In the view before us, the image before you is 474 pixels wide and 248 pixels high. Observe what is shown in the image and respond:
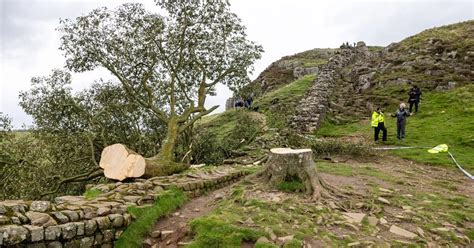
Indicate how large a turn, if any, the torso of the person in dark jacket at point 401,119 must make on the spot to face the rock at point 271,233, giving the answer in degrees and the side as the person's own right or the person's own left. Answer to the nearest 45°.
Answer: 0° — they already face it

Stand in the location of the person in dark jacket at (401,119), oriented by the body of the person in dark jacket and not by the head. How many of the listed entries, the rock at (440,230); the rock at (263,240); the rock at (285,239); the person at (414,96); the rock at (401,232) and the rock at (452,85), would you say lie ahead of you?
4

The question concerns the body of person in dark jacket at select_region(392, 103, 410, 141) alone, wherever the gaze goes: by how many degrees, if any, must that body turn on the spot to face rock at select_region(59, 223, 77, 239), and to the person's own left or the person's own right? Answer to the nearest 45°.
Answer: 0° — they already face it

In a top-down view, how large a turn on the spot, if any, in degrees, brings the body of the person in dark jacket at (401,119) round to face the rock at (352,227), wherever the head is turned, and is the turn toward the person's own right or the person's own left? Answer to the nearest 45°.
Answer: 0° — they already face it

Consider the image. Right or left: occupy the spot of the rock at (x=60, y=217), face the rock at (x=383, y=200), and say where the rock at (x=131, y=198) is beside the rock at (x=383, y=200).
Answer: left

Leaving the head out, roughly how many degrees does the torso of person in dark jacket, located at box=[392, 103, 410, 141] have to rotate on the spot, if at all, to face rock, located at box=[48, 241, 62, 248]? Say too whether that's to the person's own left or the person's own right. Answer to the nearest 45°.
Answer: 0° — they already face it

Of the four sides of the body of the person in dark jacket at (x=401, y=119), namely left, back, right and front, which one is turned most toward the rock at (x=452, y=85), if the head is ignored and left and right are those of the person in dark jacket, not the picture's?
back

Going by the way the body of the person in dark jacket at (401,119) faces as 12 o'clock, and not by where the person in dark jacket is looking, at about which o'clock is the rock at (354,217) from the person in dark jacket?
The rock is roughly at 12 o'clock from the person in dark jacket.
